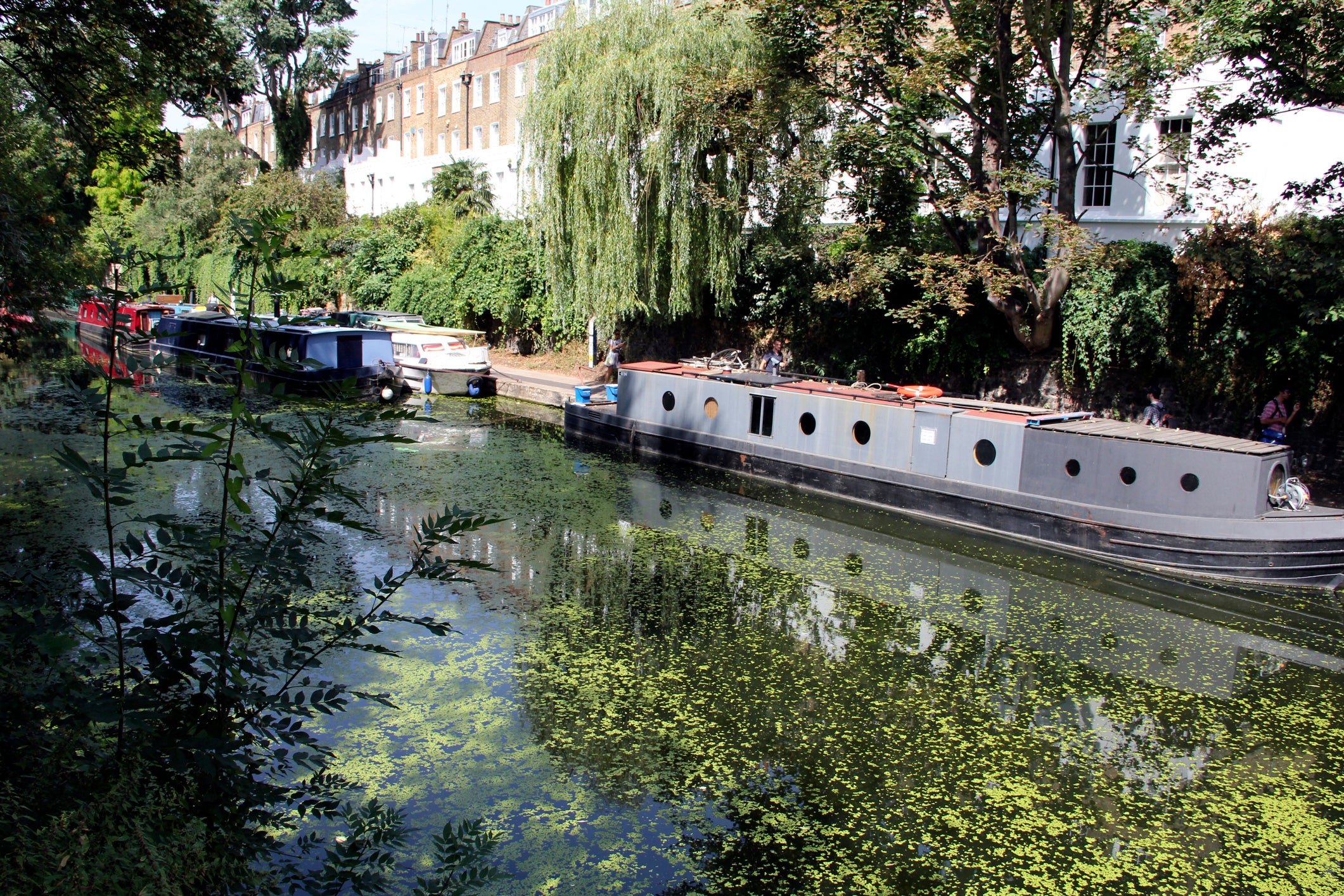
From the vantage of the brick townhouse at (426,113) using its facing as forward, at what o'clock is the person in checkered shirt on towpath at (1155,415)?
The person in checkered shirt on towpath is roughly at 10 o'clock from the brick townhouse.

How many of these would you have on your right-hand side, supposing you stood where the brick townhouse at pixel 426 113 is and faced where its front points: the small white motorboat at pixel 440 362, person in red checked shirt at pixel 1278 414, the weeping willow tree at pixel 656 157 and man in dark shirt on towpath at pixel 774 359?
0

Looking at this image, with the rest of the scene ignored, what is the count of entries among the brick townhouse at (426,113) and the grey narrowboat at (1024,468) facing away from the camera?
0

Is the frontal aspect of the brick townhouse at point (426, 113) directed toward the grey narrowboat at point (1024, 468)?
no

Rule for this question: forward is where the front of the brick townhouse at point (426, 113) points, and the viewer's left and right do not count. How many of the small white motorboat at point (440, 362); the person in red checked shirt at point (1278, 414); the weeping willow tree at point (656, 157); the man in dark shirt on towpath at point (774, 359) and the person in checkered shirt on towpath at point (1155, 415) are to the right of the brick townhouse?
0

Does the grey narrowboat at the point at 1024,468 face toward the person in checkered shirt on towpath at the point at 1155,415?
no

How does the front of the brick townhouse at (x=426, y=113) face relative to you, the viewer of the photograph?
facing the viewer and to the left of the viewer

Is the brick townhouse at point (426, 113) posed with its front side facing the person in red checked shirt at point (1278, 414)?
no

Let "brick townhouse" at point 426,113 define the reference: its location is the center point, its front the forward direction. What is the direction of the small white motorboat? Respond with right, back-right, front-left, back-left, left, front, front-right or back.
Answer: front-left

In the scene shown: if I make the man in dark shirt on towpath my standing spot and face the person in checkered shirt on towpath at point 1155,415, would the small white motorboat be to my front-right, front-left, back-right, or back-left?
back-right
